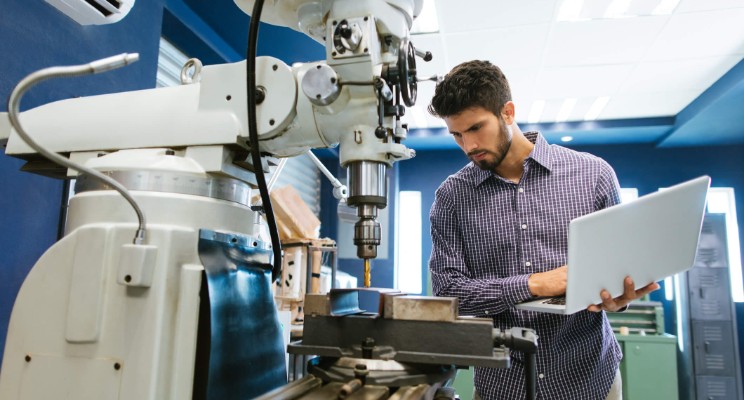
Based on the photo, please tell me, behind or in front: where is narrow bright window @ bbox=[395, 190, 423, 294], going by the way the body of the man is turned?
behind

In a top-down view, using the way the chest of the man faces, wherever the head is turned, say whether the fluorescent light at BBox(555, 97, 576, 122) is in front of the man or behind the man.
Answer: behind

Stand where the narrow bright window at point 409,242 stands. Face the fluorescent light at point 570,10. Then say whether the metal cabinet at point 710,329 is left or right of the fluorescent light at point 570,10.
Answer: left

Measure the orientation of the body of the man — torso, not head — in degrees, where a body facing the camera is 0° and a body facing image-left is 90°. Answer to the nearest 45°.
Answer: approximately 0°

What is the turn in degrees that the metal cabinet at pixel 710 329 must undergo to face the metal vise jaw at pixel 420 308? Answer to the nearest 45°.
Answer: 0° — it already faces it

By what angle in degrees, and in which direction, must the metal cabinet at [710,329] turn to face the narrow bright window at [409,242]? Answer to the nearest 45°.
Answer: approximately 90° to its right

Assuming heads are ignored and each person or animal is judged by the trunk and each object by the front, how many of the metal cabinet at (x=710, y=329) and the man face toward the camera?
2

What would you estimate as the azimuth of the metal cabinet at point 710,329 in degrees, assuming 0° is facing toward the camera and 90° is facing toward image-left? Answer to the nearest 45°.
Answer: approximately 0°
